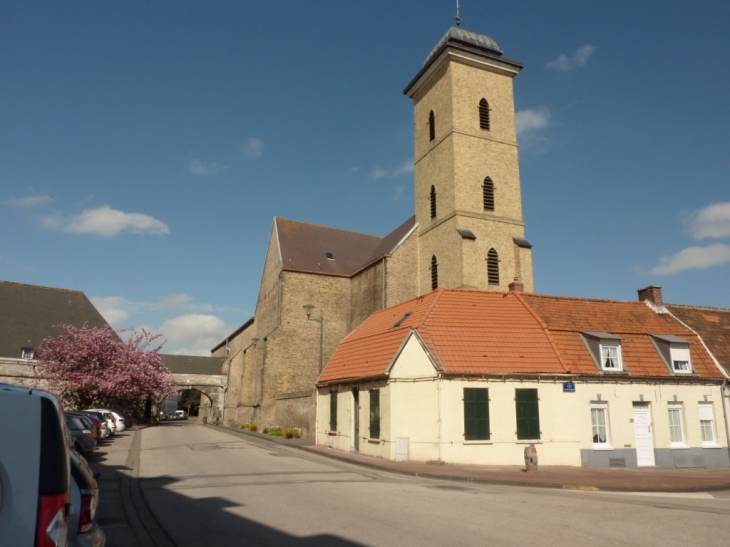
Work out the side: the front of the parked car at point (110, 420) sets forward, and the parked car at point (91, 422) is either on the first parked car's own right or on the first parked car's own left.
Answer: on the first parked car's own left

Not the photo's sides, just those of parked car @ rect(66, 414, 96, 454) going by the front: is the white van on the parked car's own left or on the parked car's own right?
on the parked car's own left

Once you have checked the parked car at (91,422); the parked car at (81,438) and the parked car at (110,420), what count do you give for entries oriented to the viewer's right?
0

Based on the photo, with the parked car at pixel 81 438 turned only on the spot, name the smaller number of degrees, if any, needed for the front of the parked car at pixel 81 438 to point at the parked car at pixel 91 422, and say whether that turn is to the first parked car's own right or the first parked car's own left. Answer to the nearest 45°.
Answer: approximately 45° to the first parked car's own right

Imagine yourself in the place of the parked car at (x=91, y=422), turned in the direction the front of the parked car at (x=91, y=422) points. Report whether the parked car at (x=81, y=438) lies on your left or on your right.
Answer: on your left

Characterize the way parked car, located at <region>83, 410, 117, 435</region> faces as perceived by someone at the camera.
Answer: facing away from the viewer and to the left of the viewer

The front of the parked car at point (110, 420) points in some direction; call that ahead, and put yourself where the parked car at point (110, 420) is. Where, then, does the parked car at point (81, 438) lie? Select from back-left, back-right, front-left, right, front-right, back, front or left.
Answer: back-left

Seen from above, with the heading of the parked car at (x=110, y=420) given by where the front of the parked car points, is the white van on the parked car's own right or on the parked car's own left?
on the parked car's own left

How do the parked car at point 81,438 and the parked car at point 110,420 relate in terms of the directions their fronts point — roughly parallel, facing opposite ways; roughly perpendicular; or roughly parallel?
roughly parallel

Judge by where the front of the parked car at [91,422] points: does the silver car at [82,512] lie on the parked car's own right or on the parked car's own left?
on the parked car's own left
